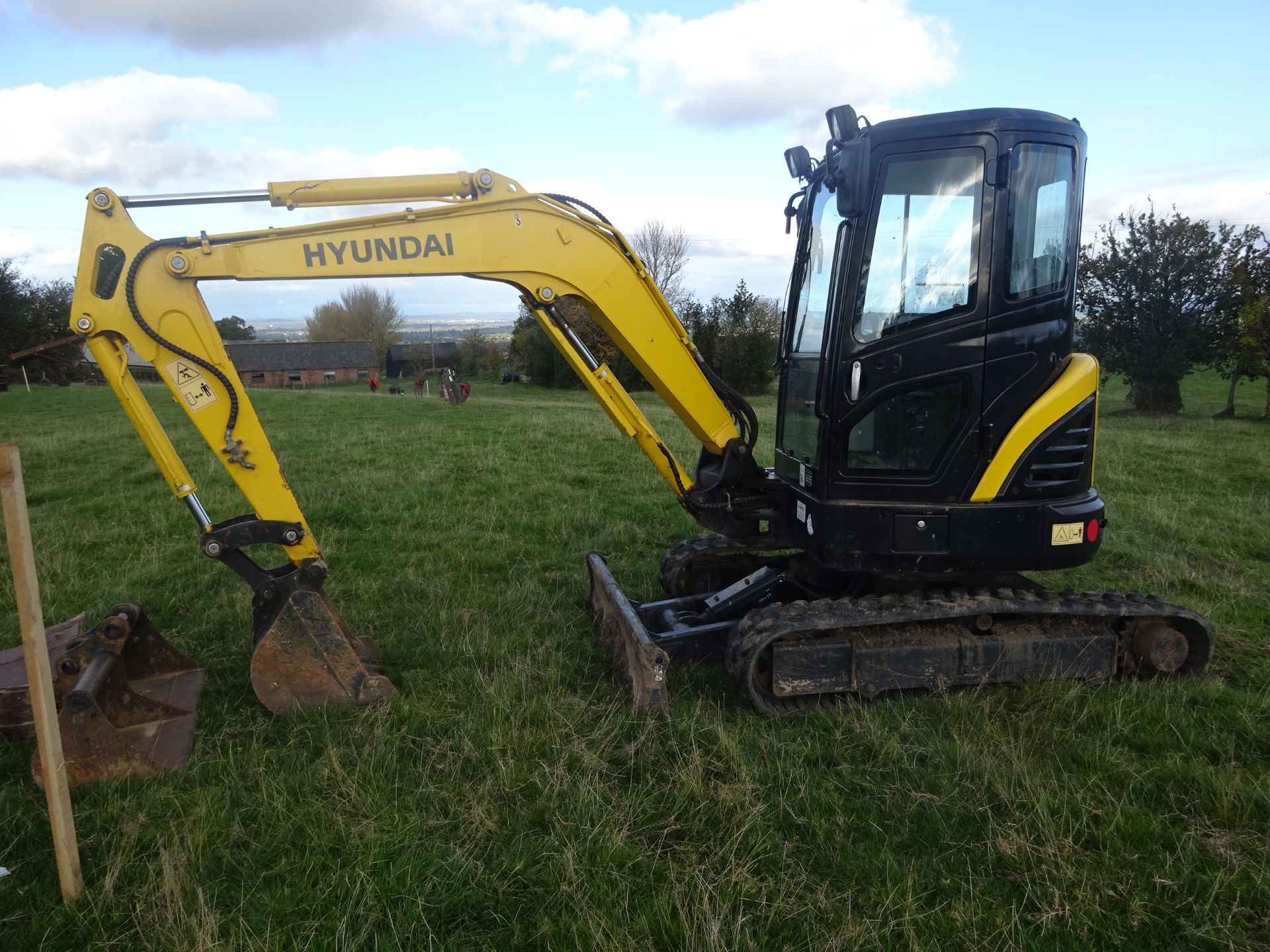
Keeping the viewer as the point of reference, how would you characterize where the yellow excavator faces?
facing to the left of the viewer

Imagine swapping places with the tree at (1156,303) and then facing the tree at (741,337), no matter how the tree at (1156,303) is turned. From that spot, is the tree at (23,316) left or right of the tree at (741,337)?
left

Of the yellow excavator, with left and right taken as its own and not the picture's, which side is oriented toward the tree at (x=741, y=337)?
right

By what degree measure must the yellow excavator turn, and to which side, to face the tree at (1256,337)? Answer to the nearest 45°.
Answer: approximately 135° to its right

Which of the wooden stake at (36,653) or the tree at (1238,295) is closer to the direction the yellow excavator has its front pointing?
the wooden stake

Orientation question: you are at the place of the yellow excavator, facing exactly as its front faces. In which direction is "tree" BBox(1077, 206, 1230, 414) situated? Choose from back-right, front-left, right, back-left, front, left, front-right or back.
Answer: back-right

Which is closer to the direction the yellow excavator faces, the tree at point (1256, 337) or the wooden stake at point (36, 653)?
the wooden stake

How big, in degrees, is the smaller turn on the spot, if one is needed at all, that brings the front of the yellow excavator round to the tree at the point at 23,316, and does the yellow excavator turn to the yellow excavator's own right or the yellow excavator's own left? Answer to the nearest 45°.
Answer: approximately 45° to the yellow excavator's own right

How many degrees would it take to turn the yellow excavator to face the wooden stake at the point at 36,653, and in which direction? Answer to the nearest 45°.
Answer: approximately 45° to its left

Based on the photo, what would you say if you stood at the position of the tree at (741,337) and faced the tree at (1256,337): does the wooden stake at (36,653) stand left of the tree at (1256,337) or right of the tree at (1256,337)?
right
